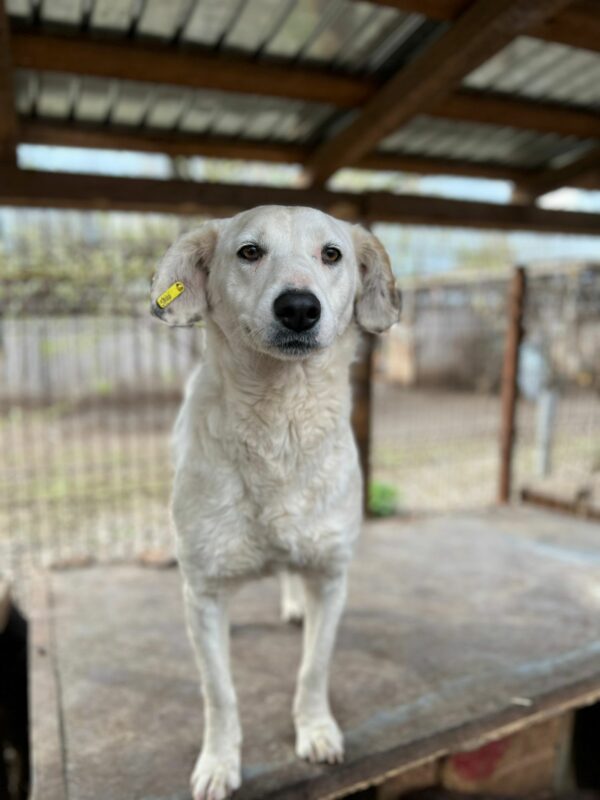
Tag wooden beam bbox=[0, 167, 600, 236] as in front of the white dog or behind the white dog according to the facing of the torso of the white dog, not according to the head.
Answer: behind

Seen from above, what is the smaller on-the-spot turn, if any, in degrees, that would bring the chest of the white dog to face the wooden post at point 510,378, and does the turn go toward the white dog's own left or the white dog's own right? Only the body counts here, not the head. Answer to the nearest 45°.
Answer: approximately 135° to the white dog's own left

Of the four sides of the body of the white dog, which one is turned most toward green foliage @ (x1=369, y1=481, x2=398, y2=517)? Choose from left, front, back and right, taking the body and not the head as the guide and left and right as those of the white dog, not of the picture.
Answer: back

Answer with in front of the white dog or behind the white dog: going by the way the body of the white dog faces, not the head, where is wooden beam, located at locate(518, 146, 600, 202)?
behind

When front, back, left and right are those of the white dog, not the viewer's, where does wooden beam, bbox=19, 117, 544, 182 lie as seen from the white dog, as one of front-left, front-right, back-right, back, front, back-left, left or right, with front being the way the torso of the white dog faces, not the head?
back

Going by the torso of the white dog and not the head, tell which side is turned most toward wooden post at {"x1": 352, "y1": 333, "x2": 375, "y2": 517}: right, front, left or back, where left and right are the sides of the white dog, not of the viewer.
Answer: back

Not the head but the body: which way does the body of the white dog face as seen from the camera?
toward the camera

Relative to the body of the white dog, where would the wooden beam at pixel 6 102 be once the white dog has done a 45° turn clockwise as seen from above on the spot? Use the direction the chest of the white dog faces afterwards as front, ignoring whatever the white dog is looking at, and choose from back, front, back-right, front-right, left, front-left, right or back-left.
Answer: right
